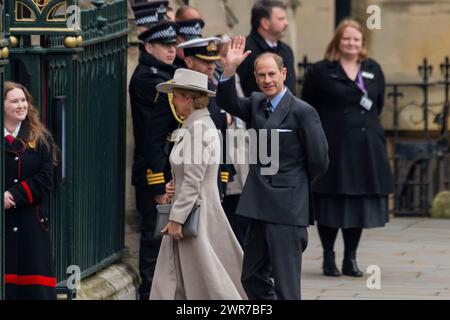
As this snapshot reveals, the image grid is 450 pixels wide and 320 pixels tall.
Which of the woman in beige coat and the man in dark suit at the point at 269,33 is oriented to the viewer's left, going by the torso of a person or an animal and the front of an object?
the woman in beige coat

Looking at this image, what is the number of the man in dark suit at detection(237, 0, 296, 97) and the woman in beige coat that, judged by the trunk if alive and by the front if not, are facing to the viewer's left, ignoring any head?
1

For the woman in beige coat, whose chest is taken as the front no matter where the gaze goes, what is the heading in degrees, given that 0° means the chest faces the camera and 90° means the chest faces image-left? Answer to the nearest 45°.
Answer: approximately 90°

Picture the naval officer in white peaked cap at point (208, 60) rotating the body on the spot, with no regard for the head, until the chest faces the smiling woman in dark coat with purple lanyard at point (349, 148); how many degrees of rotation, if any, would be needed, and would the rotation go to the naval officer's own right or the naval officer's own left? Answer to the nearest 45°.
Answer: approximately 90° to the naval officer's own left
